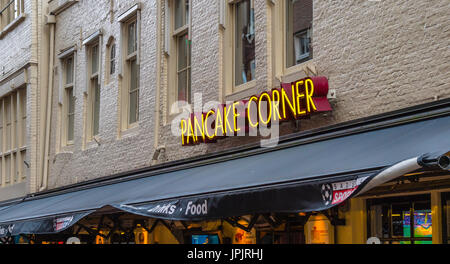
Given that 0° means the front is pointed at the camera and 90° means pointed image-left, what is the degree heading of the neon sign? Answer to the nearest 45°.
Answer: approximately 45°
